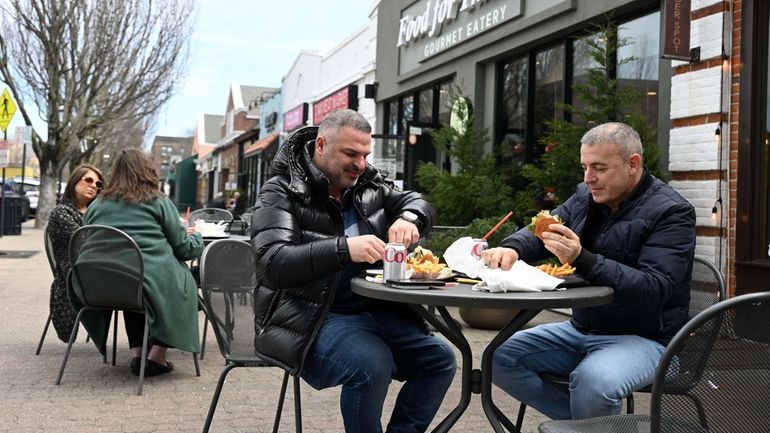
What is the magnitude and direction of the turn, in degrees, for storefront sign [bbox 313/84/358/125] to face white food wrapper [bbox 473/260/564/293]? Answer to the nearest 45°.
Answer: approximately 45° to its left

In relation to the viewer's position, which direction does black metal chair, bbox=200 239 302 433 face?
facing the viewer and to the right of the viewer

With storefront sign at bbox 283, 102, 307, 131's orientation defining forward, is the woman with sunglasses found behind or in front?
in front

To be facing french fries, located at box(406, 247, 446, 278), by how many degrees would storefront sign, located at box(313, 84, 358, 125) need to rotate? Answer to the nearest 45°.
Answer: approximately 45° to its left

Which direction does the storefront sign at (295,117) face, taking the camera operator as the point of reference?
facing the viewer and to the left of the viewer

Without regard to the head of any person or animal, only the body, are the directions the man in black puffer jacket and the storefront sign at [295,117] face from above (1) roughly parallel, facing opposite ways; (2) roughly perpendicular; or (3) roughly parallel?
roughly perpendicular

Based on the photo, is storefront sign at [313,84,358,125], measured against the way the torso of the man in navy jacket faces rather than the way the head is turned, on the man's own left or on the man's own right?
on the man's own right

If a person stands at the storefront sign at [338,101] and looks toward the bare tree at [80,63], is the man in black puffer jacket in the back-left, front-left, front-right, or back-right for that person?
back-left

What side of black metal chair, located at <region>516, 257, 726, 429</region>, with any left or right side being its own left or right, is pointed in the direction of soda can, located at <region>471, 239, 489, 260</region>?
front

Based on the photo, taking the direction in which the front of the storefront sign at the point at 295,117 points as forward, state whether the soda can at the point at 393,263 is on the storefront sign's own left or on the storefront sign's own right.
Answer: on the storefront sign's own left

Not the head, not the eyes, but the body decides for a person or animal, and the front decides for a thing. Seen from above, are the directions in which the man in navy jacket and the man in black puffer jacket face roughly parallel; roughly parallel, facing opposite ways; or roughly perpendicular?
roughly perpendicular

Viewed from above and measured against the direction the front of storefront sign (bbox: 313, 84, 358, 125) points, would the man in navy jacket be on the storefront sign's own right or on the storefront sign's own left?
on the storefront sign's own left

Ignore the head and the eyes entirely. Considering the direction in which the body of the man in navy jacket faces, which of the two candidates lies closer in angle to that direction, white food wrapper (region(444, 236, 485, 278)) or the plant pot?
the white food wrapper

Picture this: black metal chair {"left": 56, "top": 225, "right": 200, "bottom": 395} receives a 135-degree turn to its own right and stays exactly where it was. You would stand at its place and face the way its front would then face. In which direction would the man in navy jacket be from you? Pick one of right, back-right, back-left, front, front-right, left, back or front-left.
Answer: front-left

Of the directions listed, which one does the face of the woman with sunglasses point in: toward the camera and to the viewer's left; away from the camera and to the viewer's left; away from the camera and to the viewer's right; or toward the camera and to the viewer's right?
toward the camera and to the viewer's right
